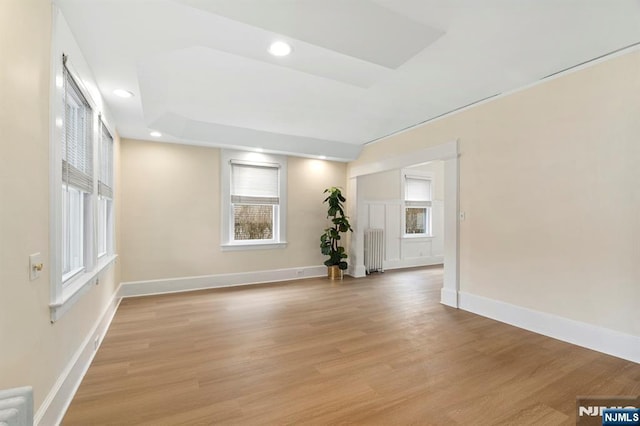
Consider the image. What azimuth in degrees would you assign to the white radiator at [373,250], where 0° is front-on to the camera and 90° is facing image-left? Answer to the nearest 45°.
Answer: approximately 0°

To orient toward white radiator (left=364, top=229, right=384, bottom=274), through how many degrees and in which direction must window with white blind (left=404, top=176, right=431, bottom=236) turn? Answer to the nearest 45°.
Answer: approximately 45° to its right

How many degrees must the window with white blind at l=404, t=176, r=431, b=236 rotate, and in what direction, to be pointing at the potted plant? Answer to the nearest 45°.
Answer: approximately 45° to its right

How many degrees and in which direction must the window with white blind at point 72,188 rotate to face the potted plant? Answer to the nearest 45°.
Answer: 0° — it already faces it

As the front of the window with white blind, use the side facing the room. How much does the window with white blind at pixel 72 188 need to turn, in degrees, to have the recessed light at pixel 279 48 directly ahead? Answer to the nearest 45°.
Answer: approximately 45° to its right

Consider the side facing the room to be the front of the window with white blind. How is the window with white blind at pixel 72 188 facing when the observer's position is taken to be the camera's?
facing to the right of the viewer

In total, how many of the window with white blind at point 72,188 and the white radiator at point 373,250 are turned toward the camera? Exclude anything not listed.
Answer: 1

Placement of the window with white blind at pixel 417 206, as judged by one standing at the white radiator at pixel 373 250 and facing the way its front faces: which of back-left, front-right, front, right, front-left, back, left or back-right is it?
back-left

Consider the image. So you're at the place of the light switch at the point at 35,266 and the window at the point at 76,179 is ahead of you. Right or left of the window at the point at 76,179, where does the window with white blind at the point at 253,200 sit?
right
